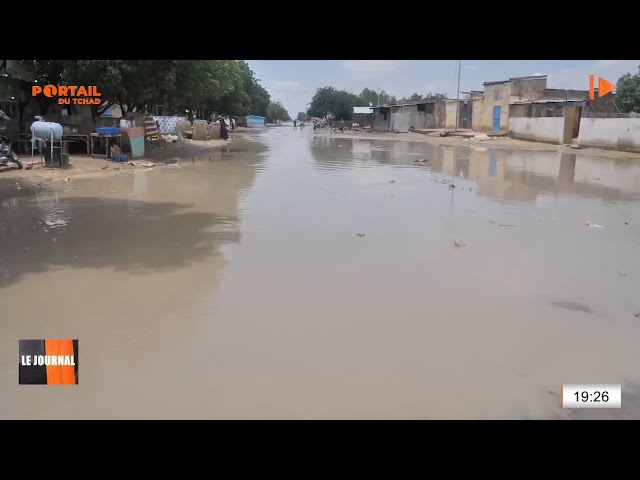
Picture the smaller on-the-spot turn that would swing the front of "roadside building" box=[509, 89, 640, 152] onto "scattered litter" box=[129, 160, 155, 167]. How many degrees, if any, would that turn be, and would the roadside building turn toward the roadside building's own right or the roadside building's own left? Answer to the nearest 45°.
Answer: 0° — it already faces it

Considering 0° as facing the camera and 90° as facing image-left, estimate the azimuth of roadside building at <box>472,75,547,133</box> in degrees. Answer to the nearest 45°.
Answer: approximately 45°

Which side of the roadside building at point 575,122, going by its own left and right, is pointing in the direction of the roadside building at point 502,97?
right

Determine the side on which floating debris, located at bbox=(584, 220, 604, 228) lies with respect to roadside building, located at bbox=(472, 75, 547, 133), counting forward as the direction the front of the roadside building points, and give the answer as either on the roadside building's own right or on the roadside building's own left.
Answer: on the roadside building's own left

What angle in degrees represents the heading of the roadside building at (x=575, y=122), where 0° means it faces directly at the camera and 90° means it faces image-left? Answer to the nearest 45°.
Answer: approximately 45°

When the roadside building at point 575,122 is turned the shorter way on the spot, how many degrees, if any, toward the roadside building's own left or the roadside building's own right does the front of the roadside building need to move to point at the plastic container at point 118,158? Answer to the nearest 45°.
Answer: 0° — it already faces it
